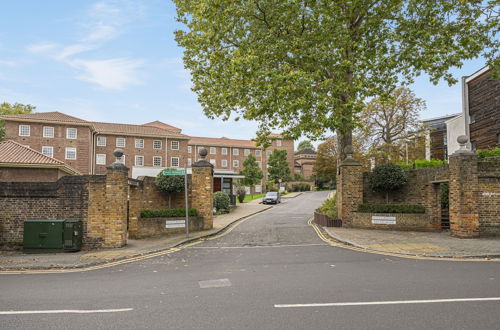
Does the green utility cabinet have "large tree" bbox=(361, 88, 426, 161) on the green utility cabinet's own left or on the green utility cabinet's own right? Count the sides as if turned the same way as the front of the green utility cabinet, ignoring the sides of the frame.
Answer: on the green utility cabinet's own left

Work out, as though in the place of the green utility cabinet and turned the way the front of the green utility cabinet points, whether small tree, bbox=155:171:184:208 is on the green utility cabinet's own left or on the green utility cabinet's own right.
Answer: on the green utility cabinet's own left

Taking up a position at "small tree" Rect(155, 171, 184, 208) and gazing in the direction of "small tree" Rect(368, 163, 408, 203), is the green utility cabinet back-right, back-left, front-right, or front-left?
back-right

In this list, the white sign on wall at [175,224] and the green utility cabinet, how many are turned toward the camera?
2

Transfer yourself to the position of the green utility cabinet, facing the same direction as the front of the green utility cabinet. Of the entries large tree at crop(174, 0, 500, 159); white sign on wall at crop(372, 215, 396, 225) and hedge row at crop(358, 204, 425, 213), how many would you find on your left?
3
